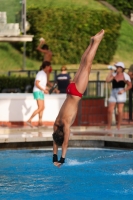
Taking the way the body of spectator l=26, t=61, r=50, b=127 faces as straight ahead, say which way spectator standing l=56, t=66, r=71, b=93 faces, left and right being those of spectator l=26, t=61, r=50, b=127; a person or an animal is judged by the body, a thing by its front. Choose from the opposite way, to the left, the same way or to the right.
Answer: to the left

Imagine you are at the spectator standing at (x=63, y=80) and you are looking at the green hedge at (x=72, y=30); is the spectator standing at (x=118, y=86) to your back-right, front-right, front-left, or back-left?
back-right
